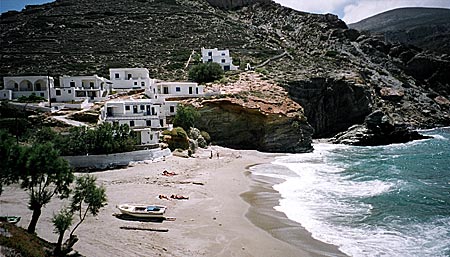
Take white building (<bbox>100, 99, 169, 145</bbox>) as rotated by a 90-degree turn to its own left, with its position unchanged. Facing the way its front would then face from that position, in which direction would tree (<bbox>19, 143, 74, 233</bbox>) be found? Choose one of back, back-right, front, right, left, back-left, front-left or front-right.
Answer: right

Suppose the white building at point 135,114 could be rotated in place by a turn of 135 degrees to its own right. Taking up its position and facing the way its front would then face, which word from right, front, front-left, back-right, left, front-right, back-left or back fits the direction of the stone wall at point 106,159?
back-left

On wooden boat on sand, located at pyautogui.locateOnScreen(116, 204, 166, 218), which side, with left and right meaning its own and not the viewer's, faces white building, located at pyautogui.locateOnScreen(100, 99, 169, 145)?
right

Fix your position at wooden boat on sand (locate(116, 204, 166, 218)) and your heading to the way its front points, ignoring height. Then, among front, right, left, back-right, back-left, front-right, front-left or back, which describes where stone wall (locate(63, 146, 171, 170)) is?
right

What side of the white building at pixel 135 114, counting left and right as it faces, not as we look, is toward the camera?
front

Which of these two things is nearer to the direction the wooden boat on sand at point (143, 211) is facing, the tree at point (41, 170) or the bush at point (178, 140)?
the tree

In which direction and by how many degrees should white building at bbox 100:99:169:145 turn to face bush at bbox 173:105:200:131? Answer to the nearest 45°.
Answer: approximately 90° to its left

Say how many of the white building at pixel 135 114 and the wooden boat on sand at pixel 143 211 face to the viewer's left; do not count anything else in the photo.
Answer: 1

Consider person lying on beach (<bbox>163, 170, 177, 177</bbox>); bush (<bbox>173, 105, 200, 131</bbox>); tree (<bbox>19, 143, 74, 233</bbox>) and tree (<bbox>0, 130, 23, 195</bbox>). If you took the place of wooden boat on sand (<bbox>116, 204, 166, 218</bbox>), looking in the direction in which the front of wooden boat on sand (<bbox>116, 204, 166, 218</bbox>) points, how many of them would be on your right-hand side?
2

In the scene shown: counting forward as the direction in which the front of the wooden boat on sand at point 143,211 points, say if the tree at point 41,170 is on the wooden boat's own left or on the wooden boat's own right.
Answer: on the wooden boat's own left

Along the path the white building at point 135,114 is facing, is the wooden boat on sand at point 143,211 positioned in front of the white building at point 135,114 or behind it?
in front

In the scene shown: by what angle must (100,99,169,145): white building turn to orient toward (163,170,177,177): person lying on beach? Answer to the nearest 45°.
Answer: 0° — it already faces them

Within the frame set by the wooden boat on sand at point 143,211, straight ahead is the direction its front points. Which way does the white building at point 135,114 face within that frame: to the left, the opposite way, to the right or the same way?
to the left

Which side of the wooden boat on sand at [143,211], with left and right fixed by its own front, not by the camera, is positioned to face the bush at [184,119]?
right

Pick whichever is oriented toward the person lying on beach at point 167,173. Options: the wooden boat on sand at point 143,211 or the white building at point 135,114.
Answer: the white building

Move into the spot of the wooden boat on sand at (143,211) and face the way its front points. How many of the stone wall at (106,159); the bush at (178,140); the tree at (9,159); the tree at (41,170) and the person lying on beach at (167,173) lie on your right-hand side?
3

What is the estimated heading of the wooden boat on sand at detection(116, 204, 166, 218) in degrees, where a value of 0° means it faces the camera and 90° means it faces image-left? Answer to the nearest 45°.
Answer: approximately 90°
